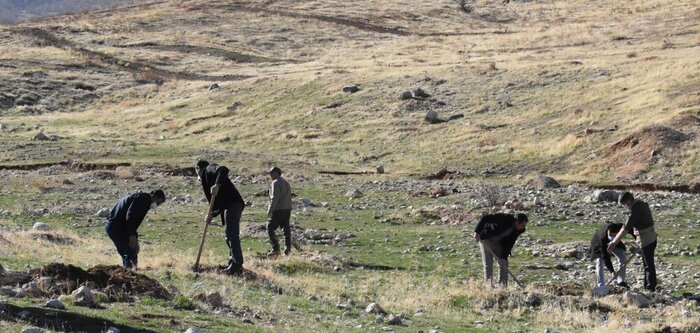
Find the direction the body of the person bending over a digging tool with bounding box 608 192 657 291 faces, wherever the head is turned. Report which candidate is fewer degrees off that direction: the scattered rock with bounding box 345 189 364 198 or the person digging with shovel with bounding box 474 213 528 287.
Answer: the person digging with shovel

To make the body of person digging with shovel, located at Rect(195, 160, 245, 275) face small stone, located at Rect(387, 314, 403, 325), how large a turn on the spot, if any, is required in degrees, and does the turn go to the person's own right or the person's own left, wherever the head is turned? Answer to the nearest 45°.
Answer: approximately 135° to the person's own left

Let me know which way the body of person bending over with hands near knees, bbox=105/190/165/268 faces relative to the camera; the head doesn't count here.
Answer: to the viewer's right

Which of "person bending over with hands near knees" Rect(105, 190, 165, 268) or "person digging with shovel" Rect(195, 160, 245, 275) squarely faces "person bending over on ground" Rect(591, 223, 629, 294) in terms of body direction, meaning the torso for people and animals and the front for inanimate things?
"person bending over with hands near knees" Rect(105, 190, 165, 268)

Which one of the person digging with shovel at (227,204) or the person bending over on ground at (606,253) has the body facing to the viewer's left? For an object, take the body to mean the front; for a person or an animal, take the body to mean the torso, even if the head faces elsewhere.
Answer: the person digging with shovel

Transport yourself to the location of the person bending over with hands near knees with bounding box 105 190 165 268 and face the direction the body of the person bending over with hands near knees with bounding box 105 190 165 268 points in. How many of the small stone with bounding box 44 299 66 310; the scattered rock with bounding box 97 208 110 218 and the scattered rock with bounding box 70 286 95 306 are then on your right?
2

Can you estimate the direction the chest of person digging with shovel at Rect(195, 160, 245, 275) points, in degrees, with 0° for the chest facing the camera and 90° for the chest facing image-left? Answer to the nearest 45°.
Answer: approximately 90°

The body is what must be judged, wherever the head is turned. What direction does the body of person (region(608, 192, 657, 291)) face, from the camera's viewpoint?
to the viewer's left

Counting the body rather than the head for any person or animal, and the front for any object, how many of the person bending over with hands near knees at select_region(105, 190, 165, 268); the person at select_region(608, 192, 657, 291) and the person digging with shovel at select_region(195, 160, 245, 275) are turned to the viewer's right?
1

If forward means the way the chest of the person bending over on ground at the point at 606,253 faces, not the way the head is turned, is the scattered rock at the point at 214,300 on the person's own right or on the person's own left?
on the person's own right

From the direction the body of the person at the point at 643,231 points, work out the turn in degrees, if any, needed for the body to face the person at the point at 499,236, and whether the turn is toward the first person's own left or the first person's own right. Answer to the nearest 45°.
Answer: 0° — they already face them

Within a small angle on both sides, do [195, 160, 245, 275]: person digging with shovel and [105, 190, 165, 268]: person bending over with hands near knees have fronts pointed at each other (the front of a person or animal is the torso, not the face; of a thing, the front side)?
yes

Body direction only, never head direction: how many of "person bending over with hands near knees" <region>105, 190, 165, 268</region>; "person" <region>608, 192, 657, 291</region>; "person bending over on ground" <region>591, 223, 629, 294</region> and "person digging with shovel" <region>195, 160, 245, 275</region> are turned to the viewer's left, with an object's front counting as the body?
2

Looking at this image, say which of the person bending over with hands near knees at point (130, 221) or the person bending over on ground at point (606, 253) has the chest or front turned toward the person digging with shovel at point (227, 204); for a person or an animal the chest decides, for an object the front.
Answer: the person bending over with hands near knees at point (130, 221)
